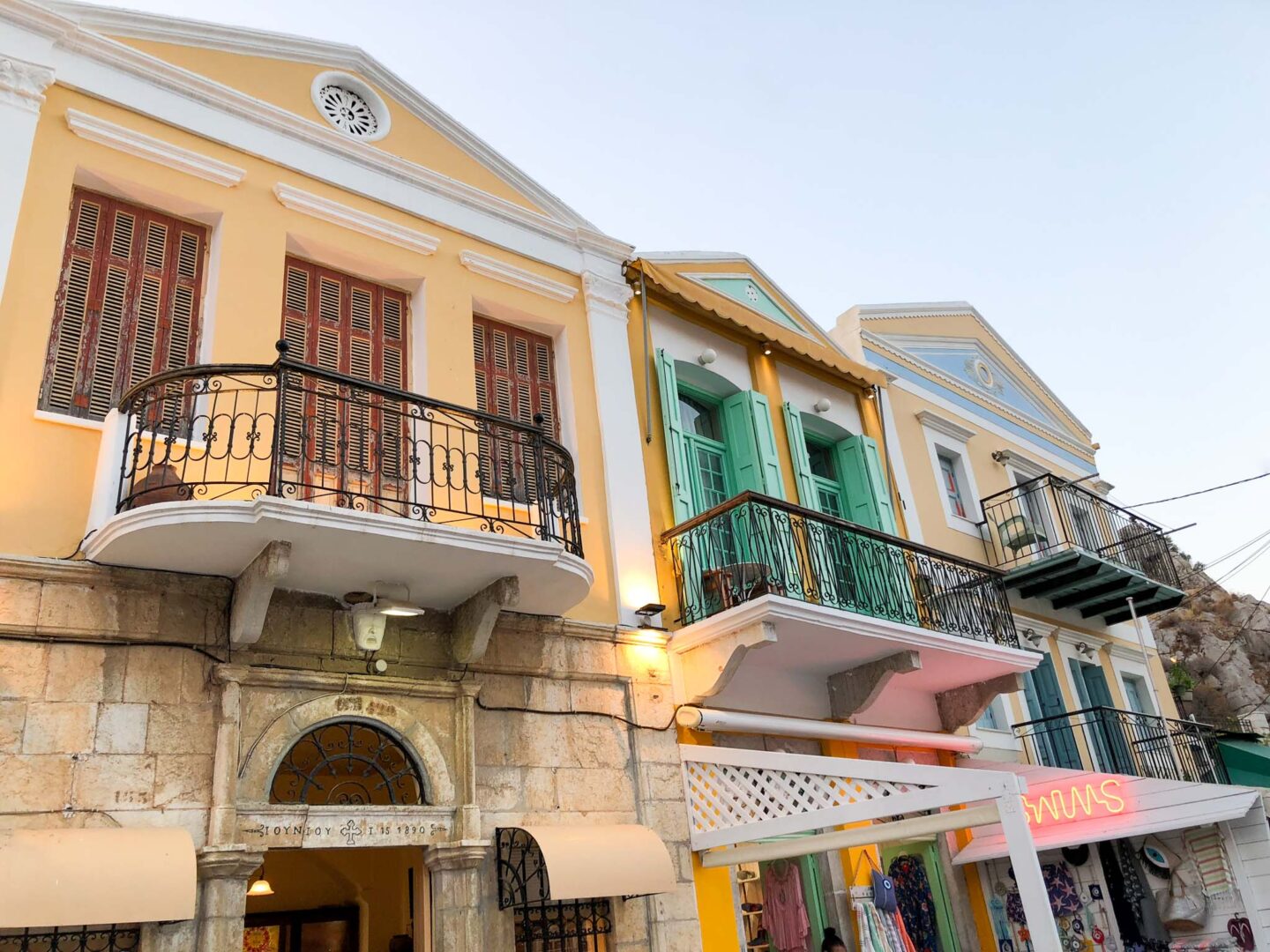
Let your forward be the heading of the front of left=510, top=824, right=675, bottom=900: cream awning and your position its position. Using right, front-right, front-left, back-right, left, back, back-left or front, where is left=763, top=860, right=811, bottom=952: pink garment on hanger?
left

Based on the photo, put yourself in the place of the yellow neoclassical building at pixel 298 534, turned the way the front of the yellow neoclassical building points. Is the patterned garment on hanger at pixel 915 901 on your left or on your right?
on your left

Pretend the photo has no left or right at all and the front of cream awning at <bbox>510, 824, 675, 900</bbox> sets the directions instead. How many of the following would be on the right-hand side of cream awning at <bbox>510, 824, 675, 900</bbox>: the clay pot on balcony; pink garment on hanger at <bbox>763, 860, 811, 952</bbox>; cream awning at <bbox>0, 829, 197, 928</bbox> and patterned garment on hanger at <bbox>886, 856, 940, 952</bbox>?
2

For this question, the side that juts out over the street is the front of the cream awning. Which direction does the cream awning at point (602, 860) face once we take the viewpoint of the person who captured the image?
facing the viewer and to the right of the viewer

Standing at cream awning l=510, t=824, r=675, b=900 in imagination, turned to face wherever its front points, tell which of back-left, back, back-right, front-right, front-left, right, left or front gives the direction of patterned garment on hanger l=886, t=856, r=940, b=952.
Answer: left

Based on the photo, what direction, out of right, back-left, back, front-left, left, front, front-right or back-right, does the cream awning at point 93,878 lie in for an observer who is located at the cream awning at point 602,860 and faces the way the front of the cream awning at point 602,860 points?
right

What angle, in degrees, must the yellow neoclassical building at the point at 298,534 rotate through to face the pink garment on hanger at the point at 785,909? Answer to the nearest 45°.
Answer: approximately 90° to its left
